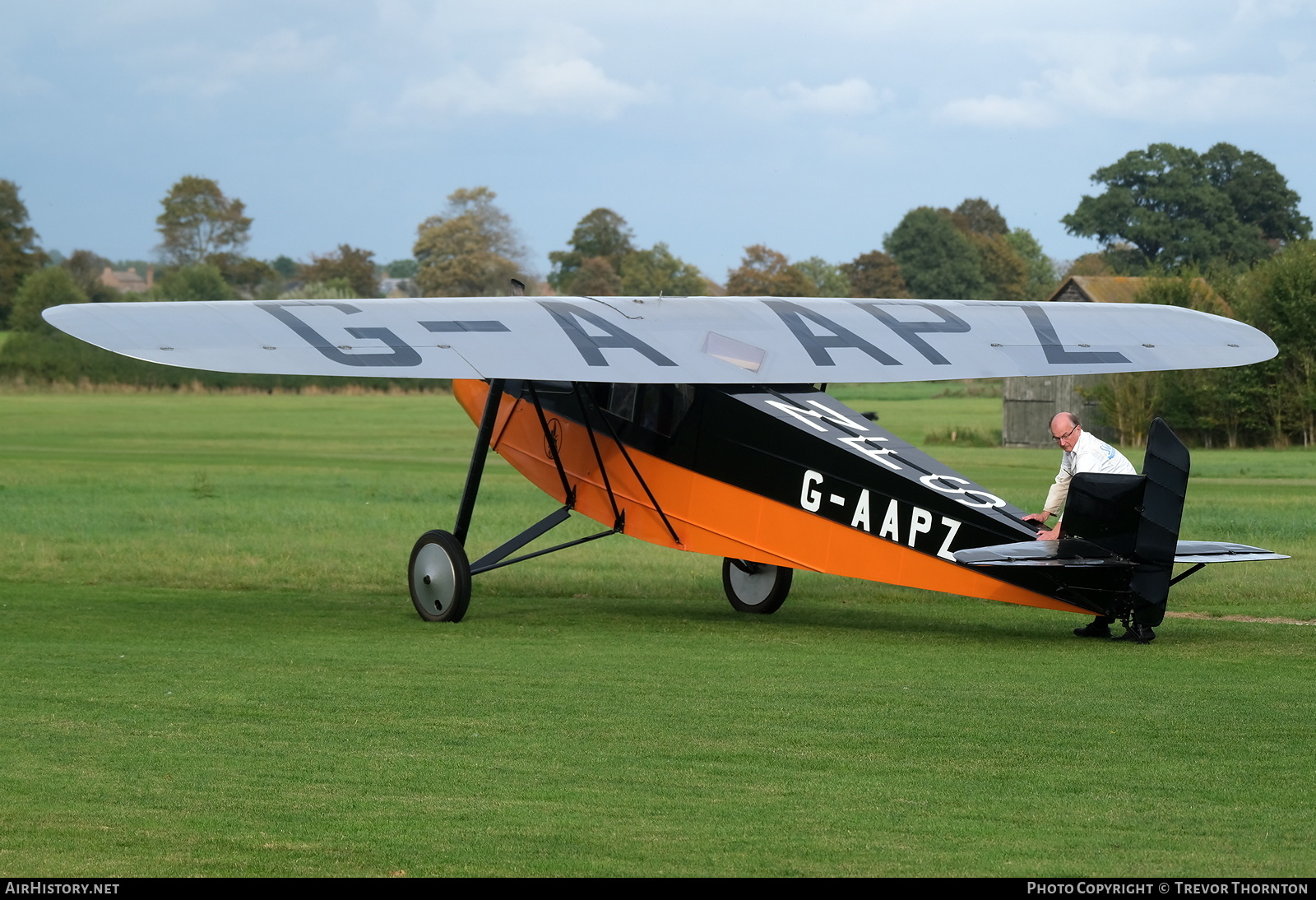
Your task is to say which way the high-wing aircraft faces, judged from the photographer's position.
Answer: facing away from the viewer and to the left of the viewer

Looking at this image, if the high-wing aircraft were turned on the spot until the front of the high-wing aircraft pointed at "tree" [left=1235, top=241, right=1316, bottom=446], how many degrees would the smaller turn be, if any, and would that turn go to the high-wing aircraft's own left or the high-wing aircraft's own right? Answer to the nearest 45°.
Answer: approximately 90° to the high-wing aircraft's own right

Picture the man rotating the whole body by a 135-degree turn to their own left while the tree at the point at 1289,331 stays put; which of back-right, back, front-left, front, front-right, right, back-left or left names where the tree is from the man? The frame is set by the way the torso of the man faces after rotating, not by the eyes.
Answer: back-left

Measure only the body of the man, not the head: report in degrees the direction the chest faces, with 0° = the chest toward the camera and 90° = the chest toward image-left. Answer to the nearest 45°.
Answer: approximately 90°
